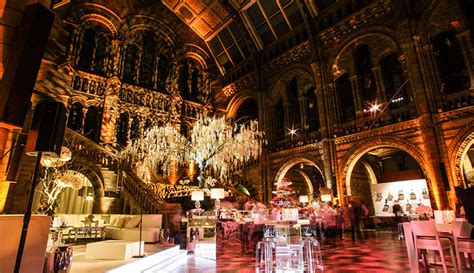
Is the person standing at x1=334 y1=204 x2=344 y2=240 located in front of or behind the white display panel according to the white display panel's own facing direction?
in front

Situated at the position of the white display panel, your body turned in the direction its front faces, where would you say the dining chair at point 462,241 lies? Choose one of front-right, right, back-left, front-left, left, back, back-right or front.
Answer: front

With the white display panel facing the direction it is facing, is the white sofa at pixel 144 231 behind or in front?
in front

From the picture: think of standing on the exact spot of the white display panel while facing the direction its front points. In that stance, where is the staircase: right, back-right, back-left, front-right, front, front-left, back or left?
front-right

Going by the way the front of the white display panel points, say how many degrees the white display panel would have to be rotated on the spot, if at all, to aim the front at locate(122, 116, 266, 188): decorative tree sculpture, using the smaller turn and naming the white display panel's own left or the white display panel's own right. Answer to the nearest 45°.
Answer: approximately 45° to the white display panel's own right

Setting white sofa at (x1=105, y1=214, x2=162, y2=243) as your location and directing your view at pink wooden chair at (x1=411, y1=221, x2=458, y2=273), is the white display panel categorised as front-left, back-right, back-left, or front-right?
front-left

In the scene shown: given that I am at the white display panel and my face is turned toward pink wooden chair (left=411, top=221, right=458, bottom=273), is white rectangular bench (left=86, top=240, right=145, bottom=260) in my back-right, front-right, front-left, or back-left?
front-right

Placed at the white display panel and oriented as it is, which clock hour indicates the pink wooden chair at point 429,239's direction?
The pink wooden chair is roughly at 12 o'clock from the white display panel.

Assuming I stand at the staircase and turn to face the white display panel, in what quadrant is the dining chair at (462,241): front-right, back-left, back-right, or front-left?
front-right

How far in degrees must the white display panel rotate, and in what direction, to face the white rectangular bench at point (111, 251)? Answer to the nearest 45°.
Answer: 0° — it already faces it

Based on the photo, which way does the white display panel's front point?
toward the camera
